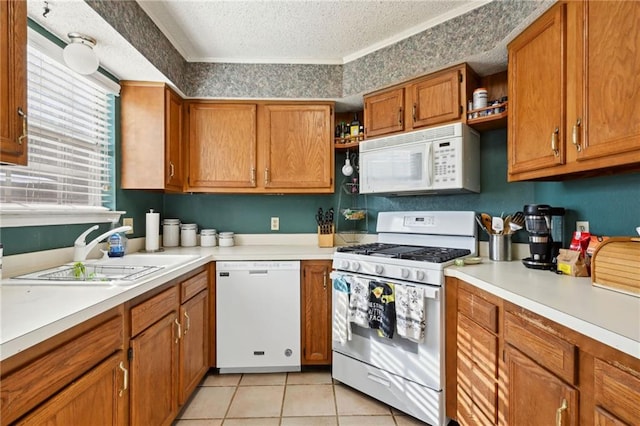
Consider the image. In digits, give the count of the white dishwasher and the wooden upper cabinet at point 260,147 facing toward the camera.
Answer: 2

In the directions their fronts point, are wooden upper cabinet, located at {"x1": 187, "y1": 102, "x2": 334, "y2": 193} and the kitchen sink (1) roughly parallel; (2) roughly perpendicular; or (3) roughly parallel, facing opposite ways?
roughly perpendicular

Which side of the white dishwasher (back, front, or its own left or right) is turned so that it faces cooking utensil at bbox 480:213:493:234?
left

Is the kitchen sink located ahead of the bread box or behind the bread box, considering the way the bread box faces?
ahead

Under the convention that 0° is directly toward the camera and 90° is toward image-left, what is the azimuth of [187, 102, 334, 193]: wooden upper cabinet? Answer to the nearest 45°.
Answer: approximately 0°

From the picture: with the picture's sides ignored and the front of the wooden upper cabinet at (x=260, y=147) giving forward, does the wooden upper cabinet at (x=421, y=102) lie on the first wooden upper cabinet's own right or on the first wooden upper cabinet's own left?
on the first wooden upper cabinet's own left

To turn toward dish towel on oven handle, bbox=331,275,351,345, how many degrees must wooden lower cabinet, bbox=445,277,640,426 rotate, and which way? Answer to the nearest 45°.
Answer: approximately 45° to its right

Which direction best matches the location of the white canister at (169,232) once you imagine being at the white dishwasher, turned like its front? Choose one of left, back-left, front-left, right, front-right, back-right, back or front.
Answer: back-right

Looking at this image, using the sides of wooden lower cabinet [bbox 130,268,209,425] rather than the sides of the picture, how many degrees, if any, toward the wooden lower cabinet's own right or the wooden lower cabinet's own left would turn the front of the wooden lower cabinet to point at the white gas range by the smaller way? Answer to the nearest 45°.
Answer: approximately 45° to the wooden lower cabinet's own left

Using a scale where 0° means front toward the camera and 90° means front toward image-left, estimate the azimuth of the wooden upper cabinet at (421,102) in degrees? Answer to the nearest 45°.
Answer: approximately 45°

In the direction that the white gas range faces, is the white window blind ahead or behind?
ahead

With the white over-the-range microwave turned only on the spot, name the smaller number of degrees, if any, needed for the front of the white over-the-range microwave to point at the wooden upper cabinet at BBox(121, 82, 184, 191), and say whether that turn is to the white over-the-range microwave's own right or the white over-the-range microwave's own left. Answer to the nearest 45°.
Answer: approximately 45° to the white over-the-range microwave's own right
